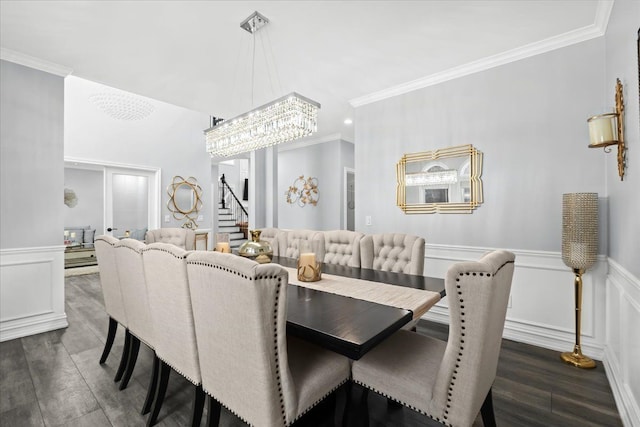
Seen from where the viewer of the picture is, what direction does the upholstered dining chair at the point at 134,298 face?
facing away from the viewer and to the right of the viewer

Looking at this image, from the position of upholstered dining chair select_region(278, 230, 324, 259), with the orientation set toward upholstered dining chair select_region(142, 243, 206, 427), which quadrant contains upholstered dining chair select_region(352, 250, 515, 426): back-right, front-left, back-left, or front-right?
front-left

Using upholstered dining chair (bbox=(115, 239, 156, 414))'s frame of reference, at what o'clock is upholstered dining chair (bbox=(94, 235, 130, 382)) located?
upholstered dining chair (bbox=(94, 235, 130, 382)) is roughly at 10 o'clock from upholstered dining chair (bbox=(115, 239, 156, 414)).

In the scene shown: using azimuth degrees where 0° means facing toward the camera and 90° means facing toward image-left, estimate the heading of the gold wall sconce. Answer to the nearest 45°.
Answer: approximately 90°

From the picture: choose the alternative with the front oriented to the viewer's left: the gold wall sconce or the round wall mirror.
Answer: the gold wall sconce

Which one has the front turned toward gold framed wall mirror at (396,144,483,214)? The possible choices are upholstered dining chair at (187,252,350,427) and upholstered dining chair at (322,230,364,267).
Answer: upholstered dining chair at (187,252,350,427)

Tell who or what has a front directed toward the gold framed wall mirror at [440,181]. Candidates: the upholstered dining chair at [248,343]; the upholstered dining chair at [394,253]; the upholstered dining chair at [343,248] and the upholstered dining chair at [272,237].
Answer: the upholstered dining chair at [248,343]

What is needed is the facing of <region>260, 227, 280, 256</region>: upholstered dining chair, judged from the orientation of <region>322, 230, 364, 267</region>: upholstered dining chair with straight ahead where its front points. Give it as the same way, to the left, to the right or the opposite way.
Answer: the same way

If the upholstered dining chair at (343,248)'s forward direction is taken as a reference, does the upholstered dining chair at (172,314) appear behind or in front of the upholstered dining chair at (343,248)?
in front

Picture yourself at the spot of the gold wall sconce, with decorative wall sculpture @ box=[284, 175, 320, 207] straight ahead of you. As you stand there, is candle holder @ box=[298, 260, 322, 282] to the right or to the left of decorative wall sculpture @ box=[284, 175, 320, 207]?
left

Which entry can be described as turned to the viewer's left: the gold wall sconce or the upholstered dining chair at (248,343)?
the gold wall sconce

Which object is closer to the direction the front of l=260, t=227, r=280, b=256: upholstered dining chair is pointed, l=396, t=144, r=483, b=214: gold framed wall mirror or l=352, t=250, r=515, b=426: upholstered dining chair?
the upholstered dining chair

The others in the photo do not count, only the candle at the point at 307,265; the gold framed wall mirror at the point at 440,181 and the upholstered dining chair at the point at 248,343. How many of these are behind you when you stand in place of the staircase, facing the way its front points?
0

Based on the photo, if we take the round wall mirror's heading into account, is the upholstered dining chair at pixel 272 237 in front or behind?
in front

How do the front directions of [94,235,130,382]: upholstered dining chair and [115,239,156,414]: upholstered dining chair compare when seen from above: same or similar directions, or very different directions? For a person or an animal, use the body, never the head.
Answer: same or similar directions

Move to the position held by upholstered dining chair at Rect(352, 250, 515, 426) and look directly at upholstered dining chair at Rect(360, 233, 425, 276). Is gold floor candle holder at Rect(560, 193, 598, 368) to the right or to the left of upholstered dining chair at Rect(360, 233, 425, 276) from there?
right

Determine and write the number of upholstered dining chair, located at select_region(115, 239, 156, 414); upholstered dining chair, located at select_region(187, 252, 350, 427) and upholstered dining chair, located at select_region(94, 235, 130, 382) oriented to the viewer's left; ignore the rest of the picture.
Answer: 0
